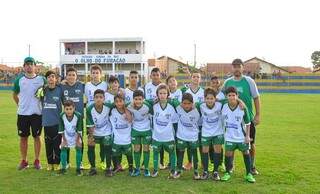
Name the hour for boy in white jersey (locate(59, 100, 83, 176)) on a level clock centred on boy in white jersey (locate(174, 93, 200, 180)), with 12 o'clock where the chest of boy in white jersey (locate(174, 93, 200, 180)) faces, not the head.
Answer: boy in white jersey (locate(59, 100, 83, 176)) is roughly at 3 o'clock from boy in white jersey (locate(174, 93, 200, 180)).

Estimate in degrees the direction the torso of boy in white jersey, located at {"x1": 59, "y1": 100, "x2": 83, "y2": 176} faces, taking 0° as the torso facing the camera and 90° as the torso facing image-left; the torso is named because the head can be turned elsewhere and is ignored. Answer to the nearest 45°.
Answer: approximately 0°

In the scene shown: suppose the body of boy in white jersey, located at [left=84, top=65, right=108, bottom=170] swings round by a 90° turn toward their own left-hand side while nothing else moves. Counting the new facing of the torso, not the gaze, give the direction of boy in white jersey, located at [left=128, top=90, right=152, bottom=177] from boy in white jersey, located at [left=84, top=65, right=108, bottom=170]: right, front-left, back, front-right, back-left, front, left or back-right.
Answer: front-right

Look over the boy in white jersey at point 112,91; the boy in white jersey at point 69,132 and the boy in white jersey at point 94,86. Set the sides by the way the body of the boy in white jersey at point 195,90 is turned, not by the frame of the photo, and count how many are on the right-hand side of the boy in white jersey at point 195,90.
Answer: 3

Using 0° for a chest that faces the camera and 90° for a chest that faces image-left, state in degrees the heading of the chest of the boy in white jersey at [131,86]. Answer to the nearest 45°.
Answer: approximately 0°

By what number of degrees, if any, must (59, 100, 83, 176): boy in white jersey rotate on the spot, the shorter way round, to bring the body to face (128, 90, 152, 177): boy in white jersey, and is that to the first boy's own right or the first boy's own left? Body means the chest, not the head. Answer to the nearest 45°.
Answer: approximately 90° to the first boy's own left
